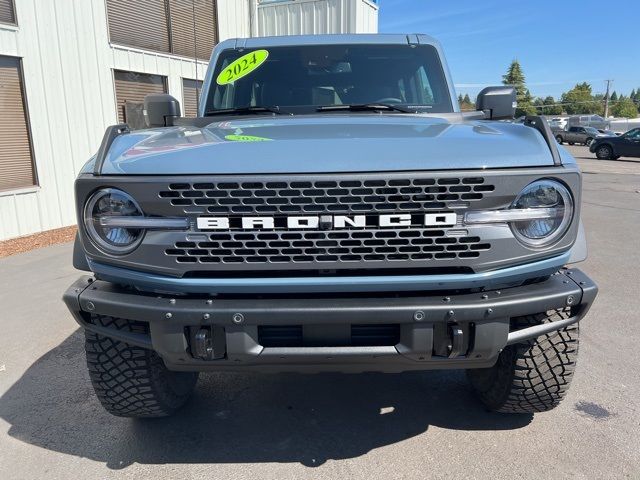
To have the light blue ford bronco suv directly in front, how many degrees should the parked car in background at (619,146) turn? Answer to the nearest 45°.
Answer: approximately 90° to its left

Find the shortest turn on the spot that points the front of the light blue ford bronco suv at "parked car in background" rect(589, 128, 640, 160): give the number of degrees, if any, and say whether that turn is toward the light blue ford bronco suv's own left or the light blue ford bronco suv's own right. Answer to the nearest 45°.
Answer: approximately 135° to the light blue ford bronco suv's own left

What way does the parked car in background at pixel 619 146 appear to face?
to the viewer's left

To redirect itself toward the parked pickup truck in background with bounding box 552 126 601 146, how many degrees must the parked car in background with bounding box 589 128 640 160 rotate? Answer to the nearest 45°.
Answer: approximately 90° to its right

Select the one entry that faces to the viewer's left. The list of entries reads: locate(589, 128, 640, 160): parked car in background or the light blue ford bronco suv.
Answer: the parked car in background

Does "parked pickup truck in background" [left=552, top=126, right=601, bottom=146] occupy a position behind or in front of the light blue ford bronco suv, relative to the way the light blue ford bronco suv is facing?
behind

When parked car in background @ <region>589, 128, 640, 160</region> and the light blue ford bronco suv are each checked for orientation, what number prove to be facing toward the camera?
1

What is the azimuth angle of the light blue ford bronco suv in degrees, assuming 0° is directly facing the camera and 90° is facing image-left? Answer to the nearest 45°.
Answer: approximately 0°
